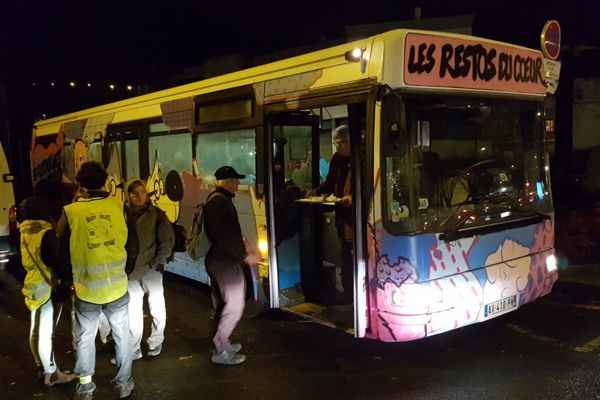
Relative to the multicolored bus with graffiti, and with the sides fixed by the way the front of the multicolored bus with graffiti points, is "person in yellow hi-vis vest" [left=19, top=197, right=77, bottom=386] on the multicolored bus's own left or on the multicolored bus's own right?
on the multicolored bus's own right

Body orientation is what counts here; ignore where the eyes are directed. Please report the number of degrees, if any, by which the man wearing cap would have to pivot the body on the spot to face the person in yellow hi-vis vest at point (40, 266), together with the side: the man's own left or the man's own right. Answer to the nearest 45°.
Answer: approximately 180°

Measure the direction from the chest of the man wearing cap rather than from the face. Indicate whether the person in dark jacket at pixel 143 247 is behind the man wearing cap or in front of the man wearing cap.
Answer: behind

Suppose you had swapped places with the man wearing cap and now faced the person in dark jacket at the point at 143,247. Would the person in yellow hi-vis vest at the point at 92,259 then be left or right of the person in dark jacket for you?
left

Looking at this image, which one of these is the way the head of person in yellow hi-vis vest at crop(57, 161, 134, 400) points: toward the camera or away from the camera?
away from the camera

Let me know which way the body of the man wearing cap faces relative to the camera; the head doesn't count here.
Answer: to the viewer's right

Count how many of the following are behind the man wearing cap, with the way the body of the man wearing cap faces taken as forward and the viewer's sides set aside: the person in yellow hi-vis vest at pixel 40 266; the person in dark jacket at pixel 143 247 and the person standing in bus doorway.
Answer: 2

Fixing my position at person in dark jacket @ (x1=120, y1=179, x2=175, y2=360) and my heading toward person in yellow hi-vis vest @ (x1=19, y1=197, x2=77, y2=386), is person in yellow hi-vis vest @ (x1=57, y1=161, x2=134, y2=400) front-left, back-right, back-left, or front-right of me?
front-left

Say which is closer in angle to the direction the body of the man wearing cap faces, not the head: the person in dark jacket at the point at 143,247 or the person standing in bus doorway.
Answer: the person standing in bus doorway

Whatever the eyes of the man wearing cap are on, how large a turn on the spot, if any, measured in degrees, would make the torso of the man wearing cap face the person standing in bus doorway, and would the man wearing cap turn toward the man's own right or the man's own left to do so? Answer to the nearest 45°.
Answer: approximately 45° to the man's own left

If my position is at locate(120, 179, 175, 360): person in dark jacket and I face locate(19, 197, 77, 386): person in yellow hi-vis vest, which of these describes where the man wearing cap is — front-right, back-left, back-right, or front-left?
back-left

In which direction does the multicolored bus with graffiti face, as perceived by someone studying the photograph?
facing the viewer and to the right of the viewer
